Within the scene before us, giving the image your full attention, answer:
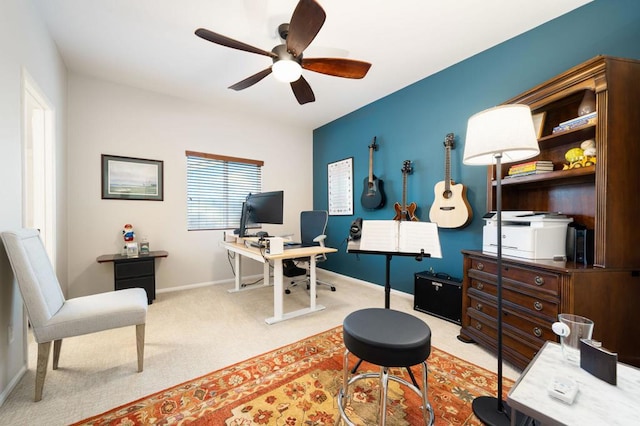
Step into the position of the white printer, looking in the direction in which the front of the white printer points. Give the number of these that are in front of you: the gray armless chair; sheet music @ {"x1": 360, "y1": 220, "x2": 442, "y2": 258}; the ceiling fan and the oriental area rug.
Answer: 4

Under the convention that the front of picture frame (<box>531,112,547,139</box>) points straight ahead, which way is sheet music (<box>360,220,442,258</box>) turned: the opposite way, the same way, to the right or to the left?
to the left

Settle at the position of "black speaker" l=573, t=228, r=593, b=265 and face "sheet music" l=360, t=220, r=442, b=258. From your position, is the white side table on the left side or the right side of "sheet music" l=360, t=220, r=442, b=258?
left

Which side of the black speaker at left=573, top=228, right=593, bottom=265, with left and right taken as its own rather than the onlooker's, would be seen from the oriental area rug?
front

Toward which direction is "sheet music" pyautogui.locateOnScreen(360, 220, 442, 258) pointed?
toward the camera

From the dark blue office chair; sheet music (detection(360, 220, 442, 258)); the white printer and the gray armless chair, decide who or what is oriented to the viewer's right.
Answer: the gray armless chair

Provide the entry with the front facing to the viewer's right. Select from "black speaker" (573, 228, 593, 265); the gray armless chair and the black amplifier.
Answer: the gray armless chair

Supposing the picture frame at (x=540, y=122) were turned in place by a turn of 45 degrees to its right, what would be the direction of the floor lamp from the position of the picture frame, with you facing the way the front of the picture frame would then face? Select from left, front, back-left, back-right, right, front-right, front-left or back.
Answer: left

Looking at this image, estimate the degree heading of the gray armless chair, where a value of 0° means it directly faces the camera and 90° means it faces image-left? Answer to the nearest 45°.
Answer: approximately 270°

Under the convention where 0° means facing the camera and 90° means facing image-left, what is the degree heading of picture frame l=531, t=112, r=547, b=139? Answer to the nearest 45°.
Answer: approximately 45°

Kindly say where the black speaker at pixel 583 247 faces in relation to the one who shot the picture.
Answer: facing the viewer and to the left of the viewer

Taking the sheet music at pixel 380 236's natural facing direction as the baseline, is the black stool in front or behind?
in front
